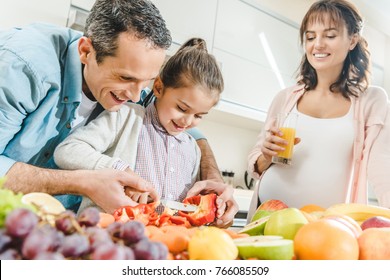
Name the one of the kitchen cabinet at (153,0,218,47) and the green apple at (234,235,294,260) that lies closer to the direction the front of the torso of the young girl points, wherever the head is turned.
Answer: the green apple

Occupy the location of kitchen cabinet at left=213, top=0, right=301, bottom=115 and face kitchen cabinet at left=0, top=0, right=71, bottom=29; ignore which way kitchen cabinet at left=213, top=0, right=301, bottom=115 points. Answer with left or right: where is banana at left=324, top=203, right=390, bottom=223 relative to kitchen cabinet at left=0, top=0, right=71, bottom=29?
left

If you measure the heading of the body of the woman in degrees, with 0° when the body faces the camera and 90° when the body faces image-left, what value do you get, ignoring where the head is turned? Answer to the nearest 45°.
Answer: approximately 45°

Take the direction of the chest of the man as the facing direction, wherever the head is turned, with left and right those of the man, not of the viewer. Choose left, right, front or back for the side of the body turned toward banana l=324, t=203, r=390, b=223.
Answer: front

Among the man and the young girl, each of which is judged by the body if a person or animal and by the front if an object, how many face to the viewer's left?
0

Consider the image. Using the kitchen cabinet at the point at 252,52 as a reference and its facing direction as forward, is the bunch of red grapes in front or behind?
in front

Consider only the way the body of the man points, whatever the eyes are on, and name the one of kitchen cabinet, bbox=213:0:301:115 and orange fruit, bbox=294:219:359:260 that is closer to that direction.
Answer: the orange fruit

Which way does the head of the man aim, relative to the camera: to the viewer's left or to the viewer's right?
to the viewer's right

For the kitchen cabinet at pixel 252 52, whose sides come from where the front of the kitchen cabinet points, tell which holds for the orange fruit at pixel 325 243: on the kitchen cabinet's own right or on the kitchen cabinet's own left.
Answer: on the kitchen cabinet's own left

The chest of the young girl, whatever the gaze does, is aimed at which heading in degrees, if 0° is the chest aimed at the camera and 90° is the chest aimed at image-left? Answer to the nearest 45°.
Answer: approximately 315°

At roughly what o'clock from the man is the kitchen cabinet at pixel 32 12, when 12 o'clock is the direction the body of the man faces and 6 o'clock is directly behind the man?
The kitchen cabinet is roughly at 7 o'clock from the man.

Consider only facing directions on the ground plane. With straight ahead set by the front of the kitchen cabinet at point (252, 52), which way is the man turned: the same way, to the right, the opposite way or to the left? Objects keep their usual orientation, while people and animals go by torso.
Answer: to the left

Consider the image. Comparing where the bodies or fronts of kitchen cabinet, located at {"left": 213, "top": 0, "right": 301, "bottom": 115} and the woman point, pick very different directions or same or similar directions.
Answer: same or similar directions

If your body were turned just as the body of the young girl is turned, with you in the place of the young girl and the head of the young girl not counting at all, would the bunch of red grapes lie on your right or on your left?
on your right

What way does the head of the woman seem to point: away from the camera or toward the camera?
toward the camera

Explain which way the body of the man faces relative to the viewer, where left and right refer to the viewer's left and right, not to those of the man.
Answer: facing the viewer and to the right of the viewer
